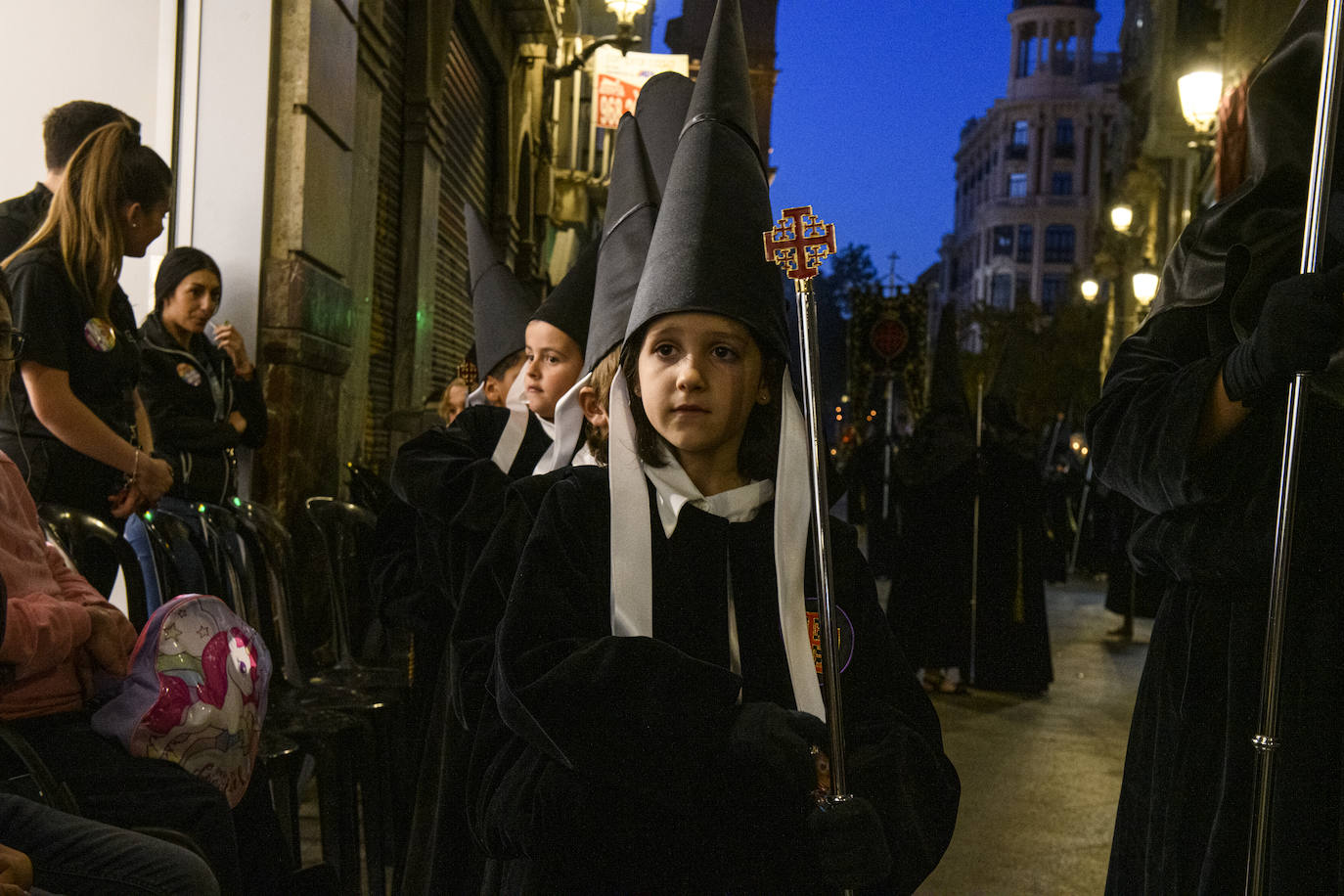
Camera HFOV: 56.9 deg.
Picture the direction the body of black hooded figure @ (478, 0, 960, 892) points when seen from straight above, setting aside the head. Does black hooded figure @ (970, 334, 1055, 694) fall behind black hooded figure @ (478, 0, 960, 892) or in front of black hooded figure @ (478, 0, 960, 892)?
behind

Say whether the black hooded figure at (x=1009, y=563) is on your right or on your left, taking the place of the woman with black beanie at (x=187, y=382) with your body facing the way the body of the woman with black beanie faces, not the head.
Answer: on your left

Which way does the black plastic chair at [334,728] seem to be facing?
to the viewer's right

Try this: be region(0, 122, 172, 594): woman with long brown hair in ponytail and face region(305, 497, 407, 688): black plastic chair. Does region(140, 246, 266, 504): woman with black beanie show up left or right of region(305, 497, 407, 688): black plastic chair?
left

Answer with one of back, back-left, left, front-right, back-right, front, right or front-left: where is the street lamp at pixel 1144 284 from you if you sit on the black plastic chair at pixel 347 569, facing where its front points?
front-left

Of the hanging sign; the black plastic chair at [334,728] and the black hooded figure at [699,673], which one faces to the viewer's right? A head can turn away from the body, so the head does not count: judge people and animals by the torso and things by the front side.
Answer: the black plastic chair

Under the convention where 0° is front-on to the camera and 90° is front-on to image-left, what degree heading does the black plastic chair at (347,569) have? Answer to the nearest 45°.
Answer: approximately 270°

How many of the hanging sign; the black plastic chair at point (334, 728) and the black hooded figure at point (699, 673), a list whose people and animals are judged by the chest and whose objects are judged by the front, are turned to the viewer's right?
1

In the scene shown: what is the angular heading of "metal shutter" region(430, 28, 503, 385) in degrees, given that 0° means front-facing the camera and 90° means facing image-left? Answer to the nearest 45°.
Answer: approximately 315°

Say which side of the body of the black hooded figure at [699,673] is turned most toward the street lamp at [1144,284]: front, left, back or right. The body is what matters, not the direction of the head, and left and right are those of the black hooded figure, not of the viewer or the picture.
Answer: back
